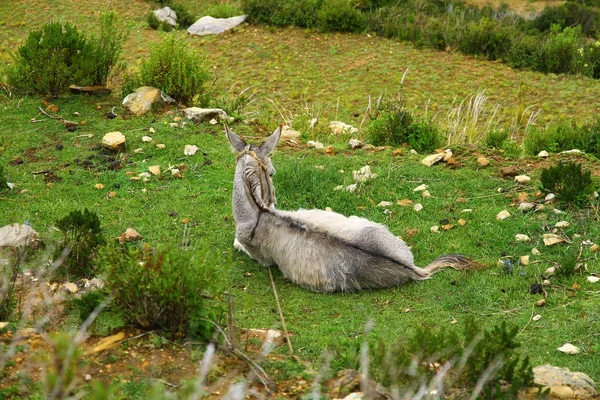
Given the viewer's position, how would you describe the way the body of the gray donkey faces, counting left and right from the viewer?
facing away from the viewer and to the left of the viewer

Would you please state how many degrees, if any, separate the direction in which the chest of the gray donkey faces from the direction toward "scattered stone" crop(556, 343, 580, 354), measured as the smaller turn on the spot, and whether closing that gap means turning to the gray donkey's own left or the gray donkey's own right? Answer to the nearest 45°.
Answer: approximately 180°

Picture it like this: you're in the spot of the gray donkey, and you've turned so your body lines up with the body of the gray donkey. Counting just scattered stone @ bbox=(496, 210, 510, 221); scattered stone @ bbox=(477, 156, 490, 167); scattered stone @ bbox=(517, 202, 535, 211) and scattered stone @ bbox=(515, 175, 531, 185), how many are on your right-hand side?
4

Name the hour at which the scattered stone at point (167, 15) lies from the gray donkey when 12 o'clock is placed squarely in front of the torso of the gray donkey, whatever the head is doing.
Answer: The scattered stone is roughly at 1 o'clock from the gray donkey.

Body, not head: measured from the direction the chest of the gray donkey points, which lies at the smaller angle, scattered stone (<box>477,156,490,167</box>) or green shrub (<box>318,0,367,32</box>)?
the green shrub

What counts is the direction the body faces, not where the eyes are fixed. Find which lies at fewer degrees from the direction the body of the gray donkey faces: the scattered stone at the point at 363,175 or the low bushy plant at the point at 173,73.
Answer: the low bushy plant

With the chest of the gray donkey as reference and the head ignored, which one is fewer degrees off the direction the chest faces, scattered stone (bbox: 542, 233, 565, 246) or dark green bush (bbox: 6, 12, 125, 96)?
the dark green bush

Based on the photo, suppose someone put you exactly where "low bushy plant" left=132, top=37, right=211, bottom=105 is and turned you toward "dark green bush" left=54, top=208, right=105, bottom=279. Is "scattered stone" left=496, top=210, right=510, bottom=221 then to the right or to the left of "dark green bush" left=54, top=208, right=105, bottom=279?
left

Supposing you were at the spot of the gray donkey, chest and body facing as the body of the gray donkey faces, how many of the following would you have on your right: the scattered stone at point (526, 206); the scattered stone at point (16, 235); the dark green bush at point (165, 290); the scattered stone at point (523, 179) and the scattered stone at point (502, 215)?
3

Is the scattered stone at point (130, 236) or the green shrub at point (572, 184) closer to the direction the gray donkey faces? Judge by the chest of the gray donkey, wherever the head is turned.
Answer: the scattered stone

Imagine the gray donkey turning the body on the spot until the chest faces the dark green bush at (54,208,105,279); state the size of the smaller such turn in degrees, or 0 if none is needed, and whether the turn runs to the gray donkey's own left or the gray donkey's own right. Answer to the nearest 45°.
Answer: approximately 45° to the gray donkey's own left

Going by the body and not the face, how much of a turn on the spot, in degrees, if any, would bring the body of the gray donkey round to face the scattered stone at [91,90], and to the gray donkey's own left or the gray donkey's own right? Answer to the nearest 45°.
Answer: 0° — it already faces it

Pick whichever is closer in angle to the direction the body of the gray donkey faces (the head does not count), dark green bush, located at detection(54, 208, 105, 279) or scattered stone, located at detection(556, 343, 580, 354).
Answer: the dark green bush

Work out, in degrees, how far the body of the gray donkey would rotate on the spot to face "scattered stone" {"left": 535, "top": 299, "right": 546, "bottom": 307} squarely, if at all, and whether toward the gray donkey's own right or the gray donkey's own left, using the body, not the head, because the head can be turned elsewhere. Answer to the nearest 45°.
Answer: approximately 135° to the gray donkey's own right

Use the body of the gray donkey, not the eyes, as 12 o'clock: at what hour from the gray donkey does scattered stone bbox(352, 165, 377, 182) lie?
The scattered stone is roughly at 2 o'clock from the gray donkey.

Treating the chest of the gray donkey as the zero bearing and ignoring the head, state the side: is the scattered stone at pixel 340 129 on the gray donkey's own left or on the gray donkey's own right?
on the gray donkey's own right
